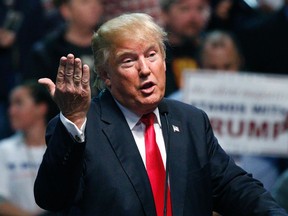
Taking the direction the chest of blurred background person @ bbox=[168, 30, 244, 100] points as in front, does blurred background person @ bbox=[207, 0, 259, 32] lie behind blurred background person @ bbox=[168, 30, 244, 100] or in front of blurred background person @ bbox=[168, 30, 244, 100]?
behind

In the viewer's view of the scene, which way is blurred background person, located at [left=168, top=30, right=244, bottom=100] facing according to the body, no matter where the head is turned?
toward the camera

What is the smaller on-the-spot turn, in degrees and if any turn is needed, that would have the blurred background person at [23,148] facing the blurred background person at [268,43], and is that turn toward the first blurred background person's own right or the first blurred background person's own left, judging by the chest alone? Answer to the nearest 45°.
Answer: approximately 135° to the first blurred background person's own left

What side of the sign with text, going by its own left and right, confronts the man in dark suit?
front

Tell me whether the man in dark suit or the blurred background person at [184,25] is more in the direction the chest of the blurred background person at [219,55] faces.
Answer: the man in dark suit

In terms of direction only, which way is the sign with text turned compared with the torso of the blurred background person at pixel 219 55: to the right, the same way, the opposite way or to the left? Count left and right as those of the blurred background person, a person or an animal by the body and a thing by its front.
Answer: the same way

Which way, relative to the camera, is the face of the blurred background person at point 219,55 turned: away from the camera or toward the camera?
toward the camera
